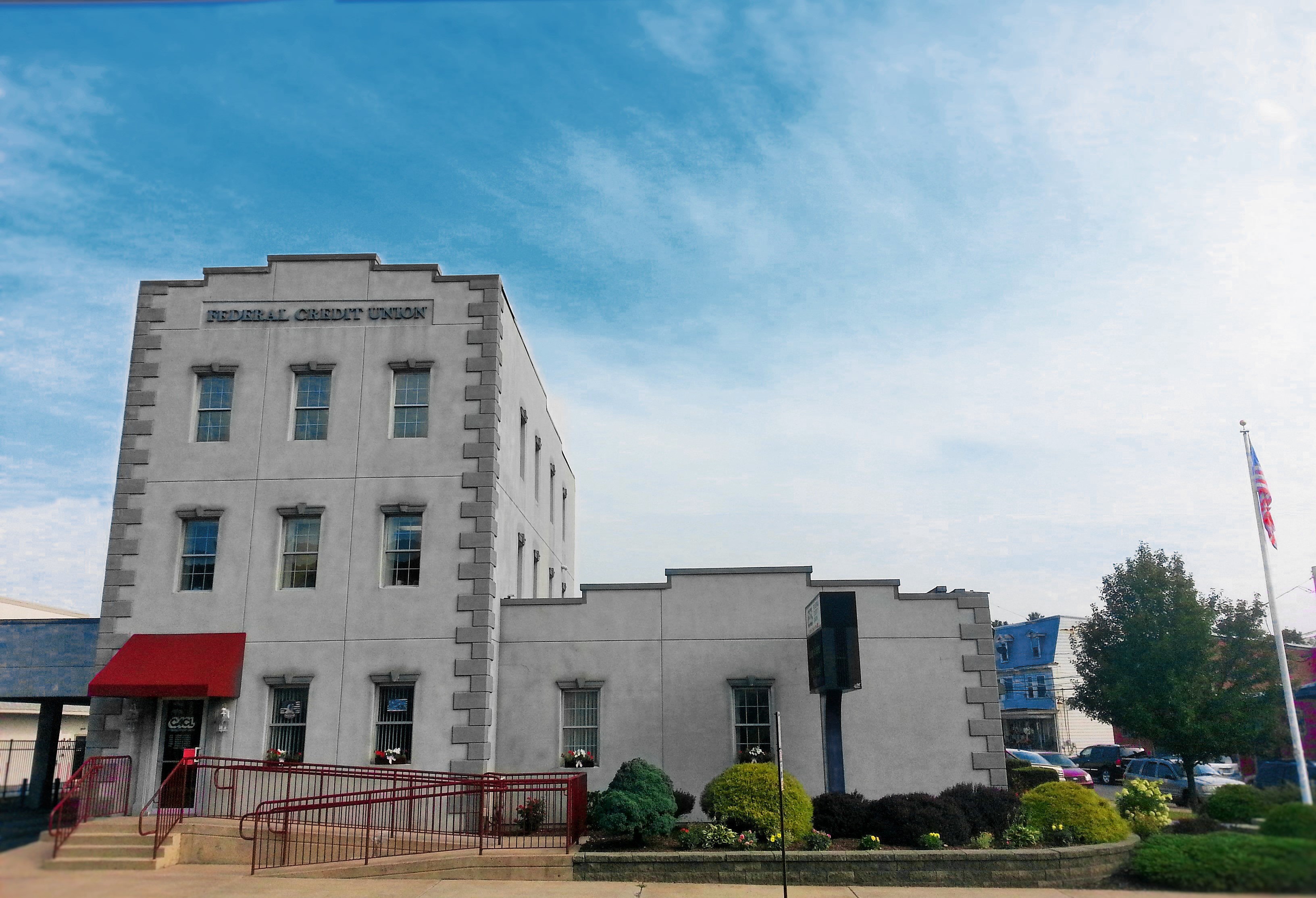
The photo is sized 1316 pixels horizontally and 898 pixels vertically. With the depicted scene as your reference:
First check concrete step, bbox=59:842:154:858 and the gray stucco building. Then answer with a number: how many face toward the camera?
2

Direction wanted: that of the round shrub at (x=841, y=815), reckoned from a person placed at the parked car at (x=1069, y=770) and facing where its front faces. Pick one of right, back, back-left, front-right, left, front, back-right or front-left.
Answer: front-right

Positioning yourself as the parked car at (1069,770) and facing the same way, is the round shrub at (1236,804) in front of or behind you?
in front

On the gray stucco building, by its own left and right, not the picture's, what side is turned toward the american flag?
left

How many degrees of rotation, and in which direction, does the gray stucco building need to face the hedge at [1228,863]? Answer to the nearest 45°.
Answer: approximately 45° to its left

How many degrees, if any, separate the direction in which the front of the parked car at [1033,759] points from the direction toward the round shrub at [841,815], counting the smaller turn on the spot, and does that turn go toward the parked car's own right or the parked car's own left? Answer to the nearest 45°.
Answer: approximately 45° to the parked car's own right

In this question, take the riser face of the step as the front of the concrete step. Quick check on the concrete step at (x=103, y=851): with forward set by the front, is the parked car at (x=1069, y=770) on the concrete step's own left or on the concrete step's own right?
on the concrete step's own left

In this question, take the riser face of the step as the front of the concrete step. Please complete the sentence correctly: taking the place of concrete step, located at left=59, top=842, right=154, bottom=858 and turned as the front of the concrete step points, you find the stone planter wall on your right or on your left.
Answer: on your left

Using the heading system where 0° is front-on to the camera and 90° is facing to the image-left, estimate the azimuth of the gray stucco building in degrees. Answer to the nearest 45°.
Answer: approximately 0°
